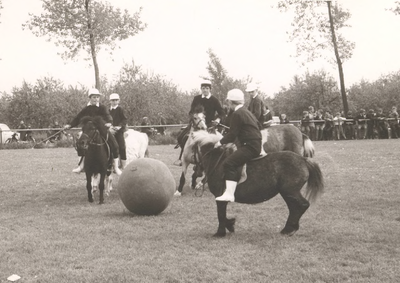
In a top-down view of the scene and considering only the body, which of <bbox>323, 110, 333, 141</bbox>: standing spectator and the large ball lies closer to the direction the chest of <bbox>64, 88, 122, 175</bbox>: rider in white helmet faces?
the large ball

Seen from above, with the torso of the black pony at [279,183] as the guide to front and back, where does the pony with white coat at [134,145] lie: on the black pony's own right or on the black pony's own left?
on the black pony's own right

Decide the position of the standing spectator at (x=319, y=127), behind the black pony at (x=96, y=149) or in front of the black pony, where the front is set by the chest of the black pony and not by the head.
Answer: behind

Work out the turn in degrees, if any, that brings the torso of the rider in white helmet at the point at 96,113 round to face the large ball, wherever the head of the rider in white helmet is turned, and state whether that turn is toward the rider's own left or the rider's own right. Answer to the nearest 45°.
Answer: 0° — they already face it

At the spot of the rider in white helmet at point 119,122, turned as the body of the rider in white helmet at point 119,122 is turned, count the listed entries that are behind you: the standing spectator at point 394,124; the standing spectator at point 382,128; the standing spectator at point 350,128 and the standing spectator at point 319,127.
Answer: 4

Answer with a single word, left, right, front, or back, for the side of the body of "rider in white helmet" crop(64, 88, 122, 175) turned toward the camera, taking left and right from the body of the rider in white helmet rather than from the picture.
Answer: front

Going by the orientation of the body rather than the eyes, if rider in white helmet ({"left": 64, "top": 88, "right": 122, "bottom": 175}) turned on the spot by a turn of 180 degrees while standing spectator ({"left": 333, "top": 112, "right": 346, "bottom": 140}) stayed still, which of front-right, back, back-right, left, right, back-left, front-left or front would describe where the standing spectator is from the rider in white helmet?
front-right

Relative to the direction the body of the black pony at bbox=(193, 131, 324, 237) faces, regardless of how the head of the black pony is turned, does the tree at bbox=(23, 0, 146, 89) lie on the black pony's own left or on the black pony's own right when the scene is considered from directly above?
on the black pony's own right

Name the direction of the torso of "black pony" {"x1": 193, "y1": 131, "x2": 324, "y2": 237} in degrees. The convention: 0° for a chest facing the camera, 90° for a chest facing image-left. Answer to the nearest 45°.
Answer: approximately 90°

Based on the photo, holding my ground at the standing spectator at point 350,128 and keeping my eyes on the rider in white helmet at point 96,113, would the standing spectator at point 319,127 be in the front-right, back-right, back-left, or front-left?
front-right

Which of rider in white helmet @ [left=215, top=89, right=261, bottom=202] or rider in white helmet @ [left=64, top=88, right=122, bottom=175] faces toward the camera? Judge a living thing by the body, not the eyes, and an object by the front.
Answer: rider in white helmet @ [left=64, top=88, right=122, bottom=175]

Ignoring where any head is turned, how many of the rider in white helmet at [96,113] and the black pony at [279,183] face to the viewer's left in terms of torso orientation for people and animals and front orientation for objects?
1

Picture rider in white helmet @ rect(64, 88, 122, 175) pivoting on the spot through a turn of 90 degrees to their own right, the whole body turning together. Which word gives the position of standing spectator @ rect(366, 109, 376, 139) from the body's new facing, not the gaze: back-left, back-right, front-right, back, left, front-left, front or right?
back-right

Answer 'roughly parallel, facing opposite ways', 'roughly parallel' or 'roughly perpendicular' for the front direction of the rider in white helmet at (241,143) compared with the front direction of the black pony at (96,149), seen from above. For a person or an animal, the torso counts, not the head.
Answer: roughly perpendicular
